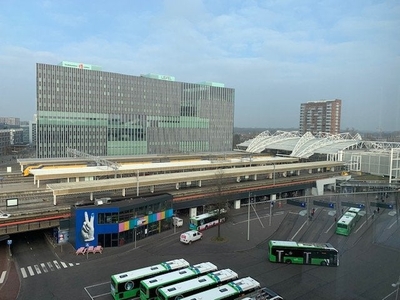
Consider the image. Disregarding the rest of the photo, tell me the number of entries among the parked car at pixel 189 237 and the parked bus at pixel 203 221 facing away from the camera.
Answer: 0

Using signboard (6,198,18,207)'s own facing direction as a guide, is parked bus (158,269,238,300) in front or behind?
in front

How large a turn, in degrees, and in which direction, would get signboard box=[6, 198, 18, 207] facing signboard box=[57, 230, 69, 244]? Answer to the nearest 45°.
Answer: approximately 45° to its left

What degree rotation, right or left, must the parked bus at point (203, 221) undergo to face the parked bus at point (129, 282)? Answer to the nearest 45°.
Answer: approximately 45° to its left

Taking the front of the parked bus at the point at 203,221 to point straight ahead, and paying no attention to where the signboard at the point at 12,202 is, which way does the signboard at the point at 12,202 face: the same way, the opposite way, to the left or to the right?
to the left

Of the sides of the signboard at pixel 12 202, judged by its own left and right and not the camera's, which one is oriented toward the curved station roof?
left
